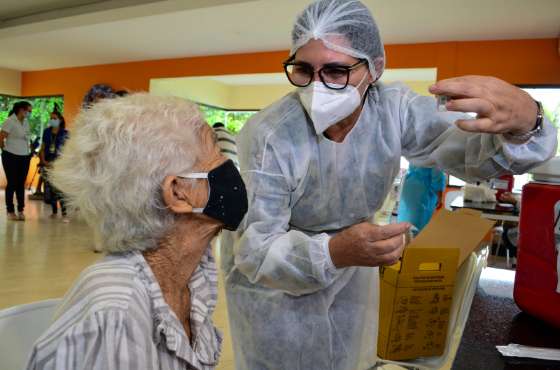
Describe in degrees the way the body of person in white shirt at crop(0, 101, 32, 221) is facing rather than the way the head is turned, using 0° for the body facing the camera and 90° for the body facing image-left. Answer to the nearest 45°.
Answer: approximately 315°

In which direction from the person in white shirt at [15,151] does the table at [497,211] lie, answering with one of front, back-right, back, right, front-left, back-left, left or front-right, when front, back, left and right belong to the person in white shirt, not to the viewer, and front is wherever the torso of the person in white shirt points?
front

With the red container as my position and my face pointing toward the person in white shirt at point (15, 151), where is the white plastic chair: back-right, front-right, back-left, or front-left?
front-left

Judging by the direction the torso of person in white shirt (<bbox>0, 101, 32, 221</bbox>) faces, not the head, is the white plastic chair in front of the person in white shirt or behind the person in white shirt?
in front

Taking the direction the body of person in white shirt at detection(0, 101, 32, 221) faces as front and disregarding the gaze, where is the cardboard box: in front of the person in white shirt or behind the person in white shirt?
in front
